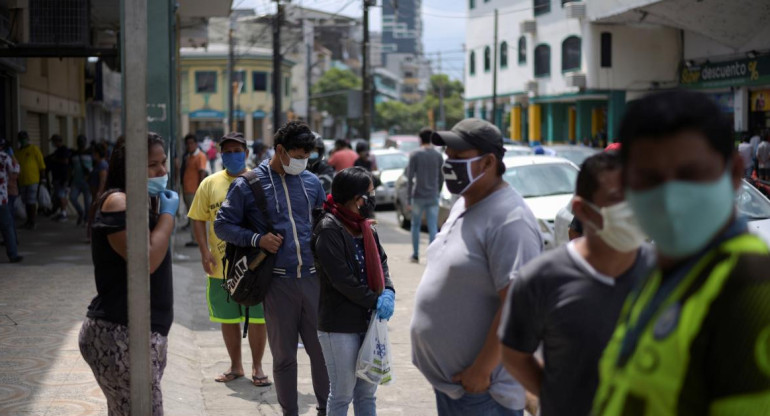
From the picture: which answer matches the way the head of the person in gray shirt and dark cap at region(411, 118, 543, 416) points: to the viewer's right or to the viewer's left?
to the viewer's left

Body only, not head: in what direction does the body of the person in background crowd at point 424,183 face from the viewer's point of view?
away from the camera

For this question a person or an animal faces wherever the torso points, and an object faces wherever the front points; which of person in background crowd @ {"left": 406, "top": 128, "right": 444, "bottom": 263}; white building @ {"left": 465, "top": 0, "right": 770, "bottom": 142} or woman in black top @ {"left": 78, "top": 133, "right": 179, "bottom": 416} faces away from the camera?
the person in background crowd

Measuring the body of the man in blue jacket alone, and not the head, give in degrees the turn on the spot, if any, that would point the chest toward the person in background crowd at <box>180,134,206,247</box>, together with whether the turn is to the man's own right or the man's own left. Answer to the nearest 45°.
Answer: approximately 180°

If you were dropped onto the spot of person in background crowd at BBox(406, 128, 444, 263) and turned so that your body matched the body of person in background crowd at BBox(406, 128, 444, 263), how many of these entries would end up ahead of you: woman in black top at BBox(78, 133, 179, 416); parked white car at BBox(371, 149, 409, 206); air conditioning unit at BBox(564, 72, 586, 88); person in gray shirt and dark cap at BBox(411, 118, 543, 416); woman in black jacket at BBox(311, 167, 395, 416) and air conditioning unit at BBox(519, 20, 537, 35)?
3
